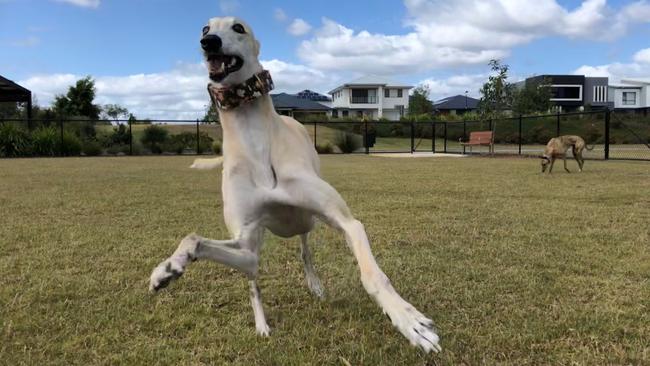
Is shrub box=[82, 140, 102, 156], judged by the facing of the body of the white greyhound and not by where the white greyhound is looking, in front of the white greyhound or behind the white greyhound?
behind

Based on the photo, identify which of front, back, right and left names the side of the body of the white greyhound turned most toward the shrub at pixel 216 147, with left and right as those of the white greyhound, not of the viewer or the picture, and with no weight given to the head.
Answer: back

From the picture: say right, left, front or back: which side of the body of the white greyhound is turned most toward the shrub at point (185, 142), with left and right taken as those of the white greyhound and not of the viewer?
back

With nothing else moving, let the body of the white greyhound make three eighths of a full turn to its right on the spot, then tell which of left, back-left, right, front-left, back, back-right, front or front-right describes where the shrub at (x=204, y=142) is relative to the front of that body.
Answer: front-right

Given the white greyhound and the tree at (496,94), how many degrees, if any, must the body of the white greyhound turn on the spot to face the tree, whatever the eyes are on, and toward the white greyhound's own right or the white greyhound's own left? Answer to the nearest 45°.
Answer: approximately 180°

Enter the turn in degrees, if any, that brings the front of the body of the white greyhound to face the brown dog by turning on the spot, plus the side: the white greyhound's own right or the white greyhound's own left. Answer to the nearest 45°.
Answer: approximately 135° to the white greyhound's own left

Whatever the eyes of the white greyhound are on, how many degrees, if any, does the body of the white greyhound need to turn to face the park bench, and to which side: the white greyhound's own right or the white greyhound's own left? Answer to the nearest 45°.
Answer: approximately 180°

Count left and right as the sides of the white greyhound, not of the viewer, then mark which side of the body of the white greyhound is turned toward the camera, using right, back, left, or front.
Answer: front

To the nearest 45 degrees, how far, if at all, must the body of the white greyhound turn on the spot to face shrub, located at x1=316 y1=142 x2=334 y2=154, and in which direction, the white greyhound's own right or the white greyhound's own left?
approximately 180°

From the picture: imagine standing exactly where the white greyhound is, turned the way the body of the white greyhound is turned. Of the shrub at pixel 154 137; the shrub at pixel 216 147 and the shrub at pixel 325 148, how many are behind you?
3

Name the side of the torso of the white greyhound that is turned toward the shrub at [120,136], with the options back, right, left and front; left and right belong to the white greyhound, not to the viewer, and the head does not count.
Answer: back

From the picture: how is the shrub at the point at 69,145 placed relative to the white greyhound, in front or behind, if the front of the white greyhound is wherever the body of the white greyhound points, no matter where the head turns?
behind
